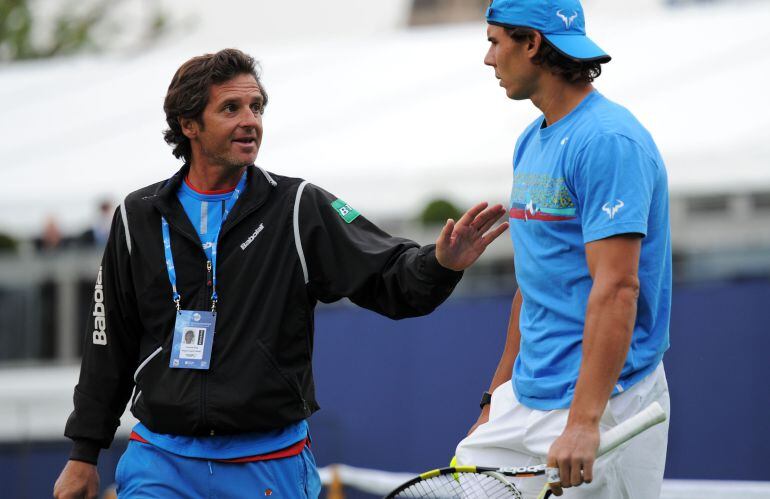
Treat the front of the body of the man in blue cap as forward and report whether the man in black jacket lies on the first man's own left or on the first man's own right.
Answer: on the first man's own right

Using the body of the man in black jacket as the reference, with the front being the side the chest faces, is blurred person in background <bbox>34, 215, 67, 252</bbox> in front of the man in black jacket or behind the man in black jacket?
behind

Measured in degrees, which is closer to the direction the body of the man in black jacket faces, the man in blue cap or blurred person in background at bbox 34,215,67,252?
the man in blue cap

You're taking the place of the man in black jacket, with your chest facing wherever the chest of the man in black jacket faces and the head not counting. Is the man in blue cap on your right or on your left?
on your left

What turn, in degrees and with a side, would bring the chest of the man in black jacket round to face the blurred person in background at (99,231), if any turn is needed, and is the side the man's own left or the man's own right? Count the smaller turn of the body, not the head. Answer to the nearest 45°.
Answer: approximately 180°

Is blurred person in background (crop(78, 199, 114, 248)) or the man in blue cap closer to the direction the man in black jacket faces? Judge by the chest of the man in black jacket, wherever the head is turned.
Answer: the man in blue cap

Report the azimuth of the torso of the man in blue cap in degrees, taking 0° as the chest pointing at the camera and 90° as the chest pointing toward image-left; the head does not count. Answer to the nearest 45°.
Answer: approximately 45°

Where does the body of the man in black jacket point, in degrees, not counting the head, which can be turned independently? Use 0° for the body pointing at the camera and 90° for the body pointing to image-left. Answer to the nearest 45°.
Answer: approximately 0°

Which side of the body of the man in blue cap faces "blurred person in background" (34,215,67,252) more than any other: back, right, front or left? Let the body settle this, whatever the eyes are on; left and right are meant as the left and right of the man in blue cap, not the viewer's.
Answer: right

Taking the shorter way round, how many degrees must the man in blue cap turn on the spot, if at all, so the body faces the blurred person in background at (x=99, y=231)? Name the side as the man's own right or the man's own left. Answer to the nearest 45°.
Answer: approximately 90° to the man's own right
